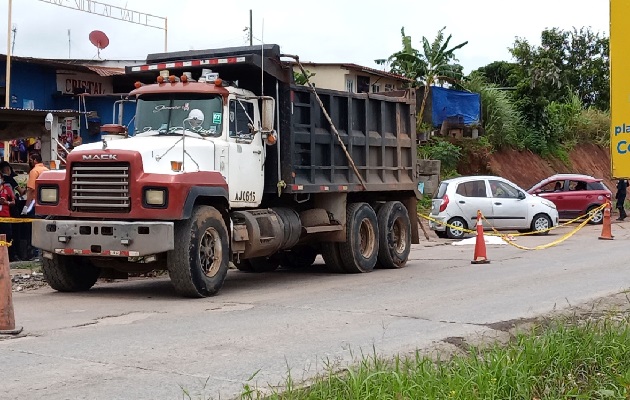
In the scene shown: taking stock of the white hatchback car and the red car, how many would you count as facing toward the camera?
0

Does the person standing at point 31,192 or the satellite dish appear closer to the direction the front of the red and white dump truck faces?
the person standing

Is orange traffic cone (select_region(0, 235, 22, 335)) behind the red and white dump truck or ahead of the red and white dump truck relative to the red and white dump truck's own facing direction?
ahead

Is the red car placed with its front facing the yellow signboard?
no

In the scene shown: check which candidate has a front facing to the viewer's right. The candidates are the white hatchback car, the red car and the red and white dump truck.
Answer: the white hatchback car

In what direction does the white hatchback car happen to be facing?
to the viewer's right

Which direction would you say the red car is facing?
to the viewer's left

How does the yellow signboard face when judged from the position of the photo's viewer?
facing the viewer

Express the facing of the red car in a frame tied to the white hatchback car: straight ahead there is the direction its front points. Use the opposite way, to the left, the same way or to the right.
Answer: the opposite way

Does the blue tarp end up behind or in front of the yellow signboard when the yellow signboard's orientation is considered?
behind

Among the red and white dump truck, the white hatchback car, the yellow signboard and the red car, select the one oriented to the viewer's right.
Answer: the white hatchback car

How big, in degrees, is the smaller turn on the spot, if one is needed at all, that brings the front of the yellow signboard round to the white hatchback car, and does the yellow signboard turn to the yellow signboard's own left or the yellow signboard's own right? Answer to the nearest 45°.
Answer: approximately 180°

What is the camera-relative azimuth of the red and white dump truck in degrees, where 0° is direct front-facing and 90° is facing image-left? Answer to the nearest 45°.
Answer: approximately 45°

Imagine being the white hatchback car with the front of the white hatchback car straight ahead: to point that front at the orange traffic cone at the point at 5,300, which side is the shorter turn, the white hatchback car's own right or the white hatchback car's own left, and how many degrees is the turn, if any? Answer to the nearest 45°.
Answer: approximately 90° to the white hatchback car's own right
